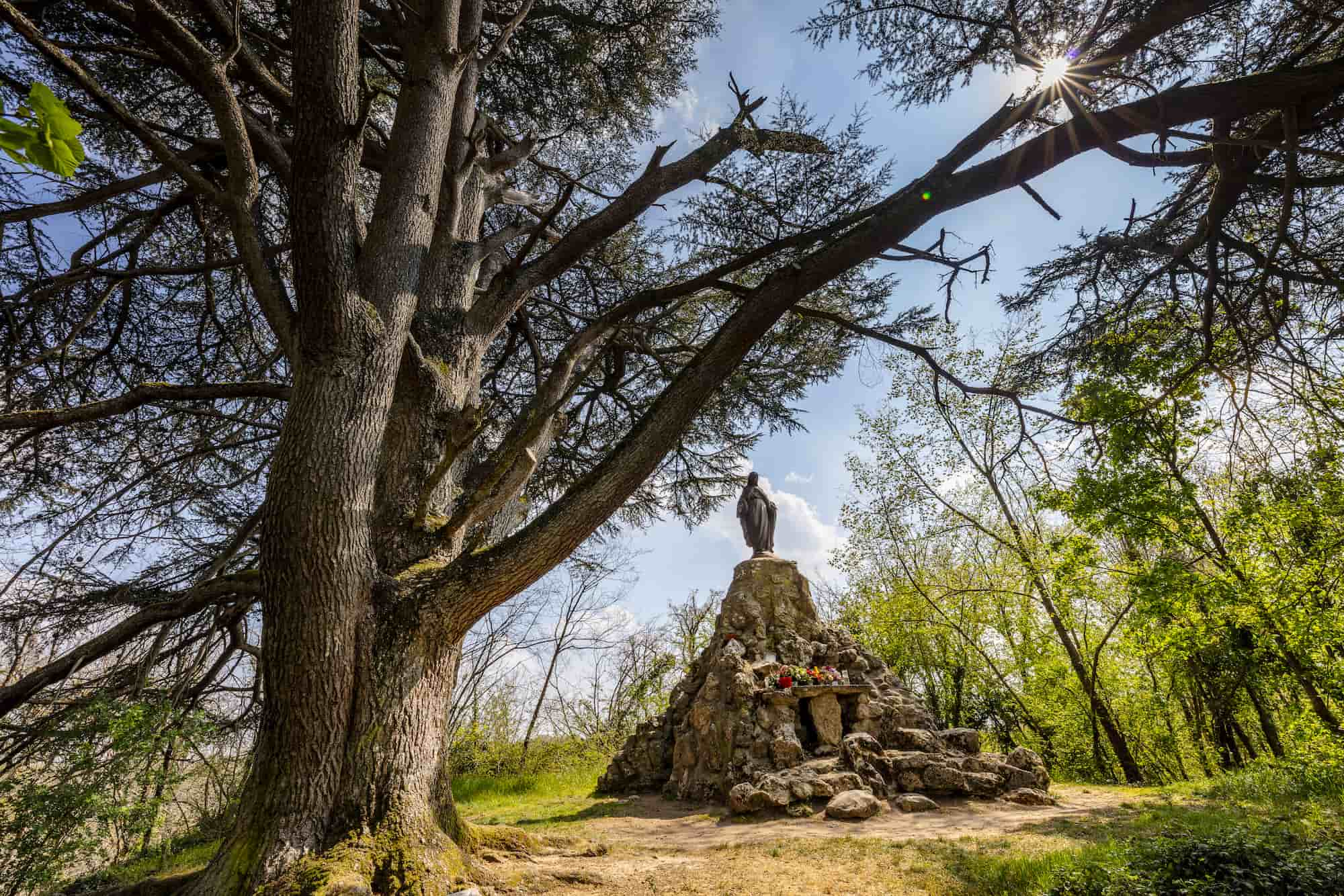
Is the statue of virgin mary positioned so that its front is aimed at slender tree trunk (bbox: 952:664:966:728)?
no

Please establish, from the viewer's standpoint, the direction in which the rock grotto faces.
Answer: facing the viewer and to the right of the viewer

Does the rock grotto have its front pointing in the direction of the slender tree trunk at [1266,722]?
no

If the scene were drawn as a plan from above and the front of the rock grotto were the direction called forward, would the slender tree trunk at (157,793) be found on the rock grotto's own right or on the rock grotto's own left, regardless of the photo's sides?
on the rock grotto's own right

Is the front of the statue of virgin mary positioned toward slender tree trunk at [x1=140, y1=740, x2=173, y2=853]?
no

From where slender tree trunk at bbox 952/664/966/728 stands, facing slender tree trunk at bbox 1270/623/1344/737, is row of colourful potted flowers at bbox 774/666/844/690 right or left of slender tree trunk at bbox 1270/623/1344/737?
right

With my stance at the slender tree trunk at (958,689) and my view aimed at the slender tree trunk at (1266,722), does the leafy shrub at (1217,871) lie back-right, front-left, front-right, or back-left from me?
front-right
